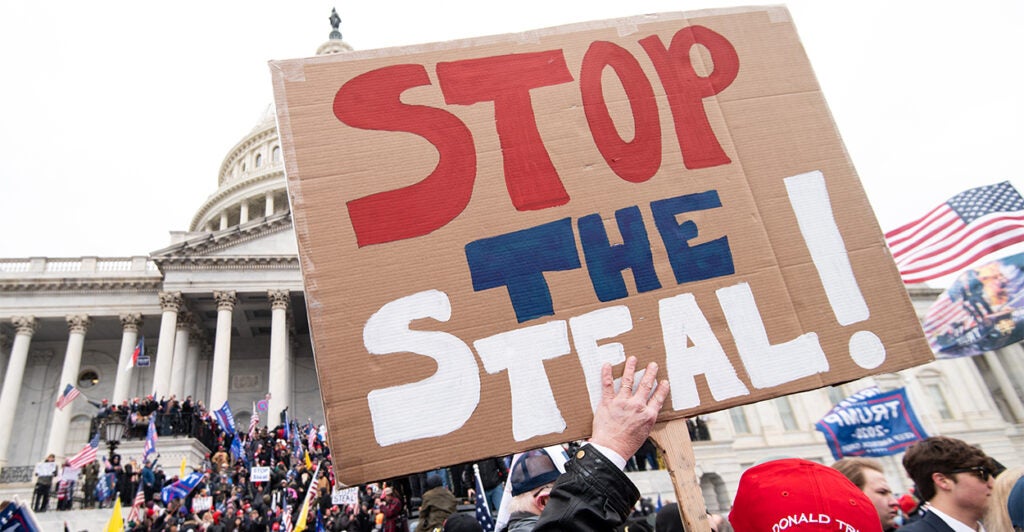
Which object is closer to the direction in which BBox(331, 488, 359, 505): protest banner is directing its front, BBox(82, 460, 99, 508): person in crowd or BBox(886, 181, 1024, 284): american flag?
the american flag

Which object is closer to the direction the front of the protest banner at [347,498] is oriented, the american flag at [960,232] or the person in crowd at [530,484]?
the person in crowd

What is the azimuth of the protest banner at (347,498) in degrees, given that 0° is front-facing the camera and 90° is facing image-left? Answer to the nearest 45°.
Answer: approximately 0°

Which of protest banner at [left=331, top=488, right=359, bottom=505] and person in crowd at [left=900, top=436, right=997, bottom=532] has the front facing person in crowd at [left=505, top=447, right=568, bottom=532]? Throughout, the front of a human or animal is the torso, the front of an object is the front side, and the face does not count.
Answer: the protest banner

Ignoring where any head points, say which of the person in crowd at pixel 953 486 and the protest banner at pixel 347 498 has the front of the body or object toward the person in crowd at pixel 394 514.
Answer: the protest banner

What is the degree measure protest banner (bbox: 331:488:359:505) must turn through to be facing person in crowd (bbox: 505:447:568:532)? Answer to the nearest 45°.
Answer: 0° — it already faces them
